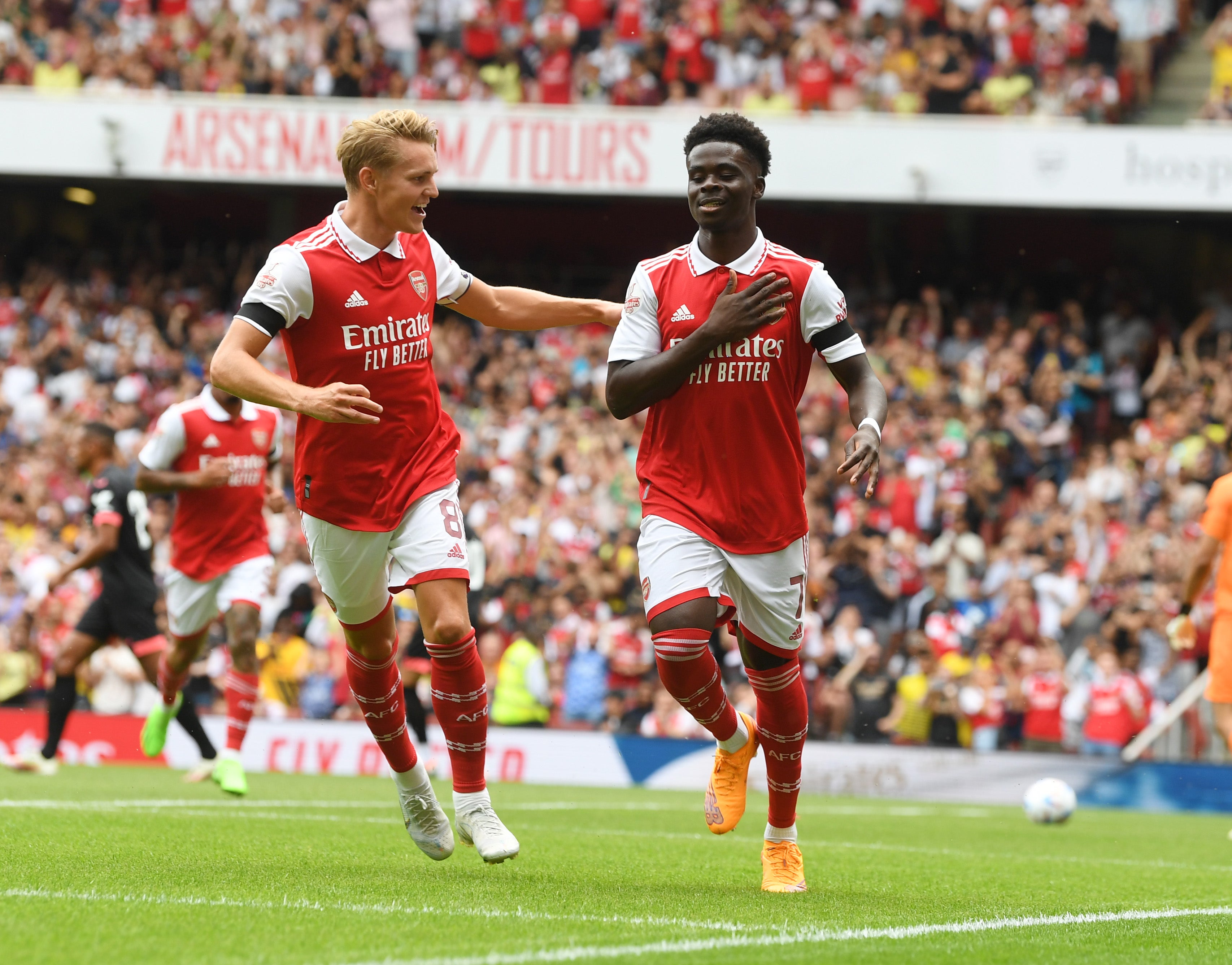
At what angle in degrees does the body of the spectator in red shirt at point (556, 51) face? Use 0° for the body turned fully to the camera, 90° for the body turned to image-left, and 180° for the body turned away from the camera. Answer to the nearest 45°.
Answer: approximately 0°

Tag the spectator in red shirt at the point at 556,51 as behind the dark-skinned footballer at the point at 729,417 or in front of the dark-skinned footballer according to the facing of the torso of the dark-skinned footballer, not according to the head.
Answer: behind

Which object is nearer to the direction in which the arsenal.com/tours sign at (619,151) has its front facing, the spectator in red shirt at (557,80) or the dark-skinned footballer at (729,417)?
the dark-skinned footballer

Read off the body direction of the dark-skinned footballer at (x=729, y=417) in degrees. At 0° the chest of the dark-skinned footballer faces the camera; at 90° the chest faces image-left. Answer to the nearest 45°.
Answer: approximately 0°

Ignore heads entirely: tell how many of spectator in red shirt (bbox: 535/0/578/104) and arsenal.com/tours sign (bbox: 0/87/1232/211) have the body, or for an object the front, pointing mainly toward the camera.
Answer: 2
